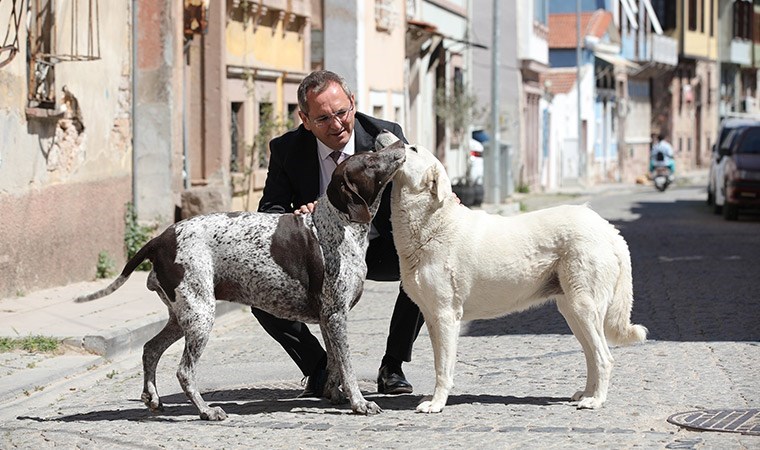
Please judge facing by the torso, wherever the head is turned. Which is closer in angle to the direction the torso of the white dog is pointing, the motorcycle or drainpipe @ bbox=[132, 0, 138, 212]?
the drainpipe

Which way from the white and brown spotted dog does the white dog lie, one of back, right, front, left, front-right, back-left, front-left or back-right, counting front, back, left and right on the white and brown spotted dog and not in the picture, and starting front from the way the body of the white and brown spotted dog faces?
front

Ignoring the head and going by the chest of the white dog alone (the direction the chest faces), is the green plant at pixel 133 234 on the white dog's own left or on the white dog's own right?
on the white dog's own right

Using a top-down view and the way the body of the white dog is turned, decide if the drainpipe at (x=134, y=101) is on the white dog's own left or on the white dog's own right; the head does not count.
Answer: on the white dog's own right

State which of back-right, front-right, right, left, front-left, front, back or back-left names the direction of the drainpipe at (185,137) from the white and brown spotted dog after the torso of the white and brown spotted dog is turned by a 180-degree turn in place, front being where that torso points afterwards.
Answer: right

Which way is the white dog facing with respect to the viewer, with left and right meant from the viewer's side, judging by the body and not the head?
facing to the left of the viewer

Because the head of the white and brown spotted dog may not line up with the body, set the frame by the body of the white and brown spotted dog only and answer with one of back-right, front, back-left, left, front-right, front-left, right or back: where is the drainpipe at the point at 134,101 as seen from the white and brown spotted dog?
left

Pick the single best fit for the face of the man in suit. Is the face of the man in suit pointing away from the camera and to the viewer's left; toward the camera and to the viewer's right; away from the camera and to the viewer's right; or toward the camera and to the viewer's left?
toward the camera and to the viewer's right

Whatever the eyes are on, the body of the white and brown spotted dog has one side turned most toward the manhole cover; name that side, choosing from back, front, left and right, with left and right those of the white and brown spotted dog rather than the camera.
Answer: front

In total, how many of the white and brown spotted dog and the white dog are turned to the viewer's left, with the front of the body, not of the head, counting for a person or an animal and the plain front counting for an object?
1

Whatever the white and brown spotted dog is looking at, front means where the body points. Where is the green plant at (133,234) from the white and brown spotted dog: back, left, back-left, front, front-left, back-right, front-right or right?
left

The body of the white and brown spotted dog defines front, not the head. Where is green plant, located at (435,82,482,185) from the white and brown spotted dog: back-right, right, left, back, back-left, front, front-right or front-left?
left

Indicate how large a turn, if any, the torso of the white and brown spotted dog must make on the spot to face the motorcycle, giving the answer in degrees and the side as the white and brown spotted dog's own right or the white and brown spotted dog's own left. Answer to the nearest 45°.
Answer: approximately 90° to the white and brown spotted dog's own left

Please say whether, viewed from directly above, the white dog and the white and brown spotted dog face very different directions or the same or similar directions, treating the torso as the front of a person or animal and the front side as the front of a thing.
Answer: very different directions

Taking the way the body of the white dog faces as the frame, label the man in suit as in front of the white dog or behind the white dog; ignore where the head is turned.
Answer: in front

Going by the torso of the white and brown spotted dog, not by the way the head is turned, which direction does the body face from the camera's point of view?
to the viewer's right

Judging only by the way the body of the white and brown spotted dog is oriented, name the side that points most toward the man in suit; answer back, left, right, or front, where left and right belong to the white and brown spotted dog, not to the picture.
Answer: left
